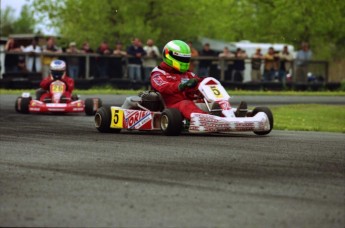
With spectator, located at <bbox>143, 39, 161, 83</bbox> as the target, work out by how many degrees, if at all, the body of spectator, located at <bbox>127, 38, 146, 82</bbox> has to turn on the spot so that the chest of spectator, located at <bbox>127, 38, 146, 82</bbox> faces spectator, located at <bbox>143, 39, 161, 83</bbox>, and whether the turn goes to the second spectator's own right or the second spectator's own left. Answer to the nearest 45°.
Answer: approximately 90° to the second spectator's own left

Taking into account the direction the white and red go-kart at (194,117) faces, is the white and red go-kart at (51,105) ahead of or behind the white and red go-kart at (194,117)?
behind

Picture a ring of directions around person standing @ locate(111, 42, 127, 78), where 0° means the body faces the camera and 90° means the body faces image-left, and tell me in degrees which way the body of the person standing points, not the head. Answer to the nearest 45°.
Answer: approximately 0°

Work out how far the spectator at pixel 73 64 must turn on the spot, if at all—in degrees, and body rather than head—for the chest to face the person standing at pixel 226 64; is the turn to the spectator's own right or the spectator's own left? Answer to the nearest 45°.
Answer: approximately 90° to the spectator's own left

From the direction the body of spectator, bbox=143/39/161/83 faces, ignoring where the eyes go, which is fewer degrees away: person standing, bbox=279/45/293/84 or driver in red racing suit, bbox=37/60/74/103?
the driver in red racing suit

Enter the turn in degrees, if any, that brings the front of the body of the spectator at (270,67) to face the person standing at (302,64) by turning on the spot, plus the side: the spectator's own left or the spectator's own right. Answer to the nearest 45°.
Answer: approximately 135° to the spectator's own left

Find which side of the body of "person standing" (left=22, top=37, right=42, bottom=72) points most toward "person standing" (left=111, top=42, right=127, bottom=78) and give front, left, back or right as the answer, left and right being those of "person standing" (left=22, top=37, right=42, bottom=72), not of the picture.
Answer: left

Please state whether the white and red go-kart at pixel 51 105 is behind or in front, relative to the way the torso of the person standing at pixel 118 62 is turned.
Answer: in front

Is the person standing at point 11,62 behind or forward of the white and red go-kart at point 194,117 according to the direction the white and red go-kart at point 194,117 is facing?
behind
